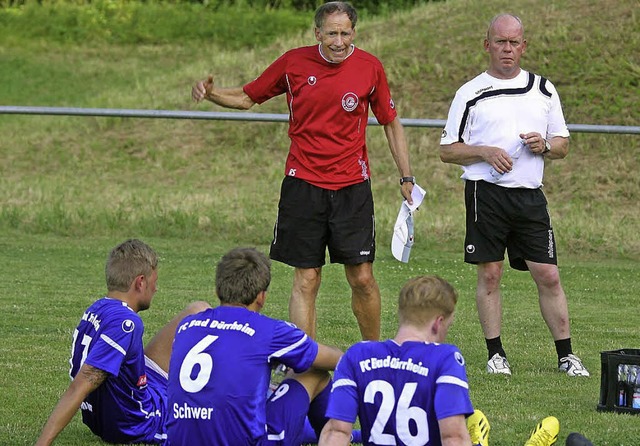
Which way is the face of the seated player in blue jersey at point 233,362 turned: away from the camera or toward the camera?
away from the camera

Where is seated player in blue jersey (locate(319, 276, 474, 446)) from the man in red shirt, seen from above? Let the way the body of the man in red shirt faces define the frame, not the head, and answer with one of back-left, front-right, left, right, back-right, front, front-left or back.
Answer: front

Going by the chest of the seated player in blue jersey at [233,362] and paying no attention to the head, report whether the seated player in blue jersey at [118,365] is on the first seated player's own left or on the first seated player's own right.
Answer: on the first seated player's own left

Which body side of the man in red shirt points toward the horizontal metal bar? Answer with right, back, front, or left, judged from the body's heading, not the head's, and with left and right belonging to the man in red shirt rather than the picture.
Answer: back

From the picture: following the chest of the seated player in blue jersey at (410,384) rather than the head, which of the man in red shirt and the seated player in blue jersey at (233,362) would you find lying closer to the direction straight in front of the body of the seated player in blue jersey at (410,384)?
the man in red shirt

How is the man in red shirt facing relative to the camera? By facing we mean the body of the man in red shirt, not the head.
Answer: toward the camera

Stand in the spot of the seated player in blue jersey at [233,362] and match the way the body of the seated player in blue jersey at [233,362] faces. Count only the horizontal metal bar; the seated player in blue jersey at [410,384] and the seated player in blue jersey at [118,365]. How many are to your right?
1

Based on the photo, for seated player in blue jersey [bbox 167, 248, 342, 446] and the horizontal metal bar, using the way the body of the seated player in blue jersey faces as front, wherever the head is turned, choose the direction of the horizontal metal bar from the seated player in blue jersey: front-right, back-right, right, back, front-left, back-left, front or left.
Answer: front-left

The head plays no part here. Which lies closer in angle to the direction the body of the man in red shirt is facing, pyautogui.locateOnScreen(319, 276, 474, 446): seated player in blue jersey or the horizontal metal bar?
the seated player in blue jersey

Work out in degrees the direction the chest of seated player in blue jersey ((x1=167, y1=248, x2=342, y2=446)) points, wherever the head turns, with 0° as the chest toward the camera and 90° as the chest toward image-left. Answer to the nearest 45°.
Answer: approximately 225°

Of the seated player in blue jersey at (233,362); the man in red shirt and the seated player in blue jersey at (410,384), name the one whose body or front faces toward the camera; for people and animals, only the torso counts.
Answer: the man in red shirt

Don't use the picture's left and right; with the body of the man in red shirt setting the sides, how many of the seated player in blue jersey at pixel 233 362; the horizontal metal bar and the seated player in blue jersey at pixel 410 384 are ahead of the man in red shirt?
2

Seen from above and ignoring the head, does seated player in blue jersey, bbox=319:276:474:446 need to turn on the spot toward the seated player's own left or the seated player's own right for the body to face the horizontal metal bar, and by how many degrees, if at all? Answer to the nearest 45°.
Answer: approximately 45° to the seated player's own left

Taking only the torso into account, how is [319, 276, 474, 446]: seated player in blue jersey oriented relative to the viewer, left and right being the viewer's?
facing away from the viewer and to the right of the viewer

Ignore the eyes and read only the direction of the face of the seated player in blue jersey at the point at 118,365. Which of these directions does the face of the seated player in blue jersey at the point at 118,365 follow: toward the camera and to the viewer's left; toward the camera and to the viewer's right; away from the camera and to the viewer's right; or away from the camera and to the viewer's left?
away from the camera and to the viewer's right
